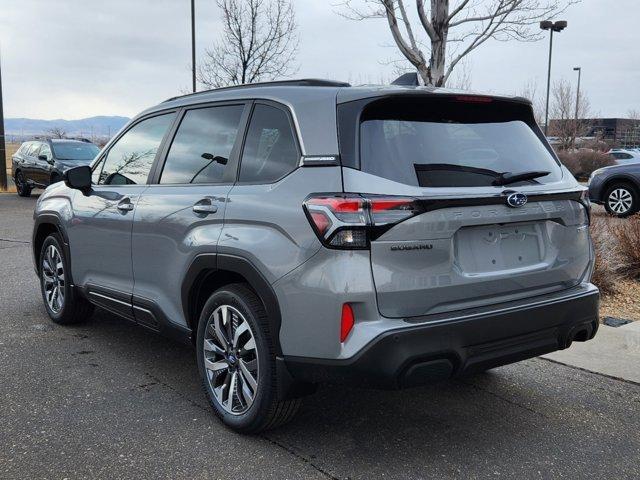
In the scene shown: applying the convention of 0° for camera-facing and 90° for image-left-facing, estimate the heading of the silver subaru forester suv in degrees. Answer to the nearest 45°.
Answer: approximately 135°

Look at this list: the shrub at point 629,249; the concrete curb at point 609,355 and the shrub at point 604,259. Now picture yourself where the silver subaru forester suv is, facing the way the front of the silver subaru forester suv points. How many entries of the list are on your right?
3

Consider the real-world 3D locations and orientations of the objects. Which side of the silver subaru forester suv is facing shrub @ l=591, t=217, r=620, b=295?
right

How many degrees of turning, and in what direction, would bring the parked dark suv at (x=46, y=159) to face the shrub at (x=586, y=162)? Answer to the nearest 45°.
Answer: approximately 45° to its left

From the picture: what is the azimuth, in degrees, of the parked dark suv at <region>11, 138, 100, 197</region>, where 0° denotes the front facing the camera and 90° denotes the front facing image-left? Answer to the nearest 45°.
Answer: approximately 315°

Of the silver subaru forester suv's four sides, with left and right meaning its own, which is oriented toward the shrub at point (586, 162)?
right

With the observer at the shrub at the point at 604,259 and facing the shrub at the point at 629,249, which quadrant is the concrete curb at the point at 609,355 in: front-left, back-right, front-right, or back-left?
back-right

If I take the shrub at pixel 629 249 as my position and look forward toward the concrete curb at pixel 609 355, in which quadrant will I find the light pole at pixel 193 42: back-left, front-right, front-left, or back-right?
back-right

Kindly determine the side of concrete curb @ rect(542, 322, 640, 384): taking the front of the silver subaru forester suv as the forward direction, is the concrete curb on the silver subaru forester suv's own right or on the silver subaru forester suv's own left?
on the silver subaru forester suv's own right

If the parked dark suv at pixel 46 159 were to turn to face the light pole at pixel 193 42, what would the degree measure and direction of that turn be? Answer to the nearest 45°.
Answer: approximately 45° to its left

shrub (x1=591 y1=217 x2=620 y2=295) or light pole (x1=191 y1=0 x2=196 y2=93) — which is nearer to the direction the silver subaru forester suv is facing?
the light pole

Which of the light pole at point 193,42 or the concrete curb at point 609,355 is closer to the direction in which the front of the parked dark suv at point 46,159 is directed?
the concrete curb
